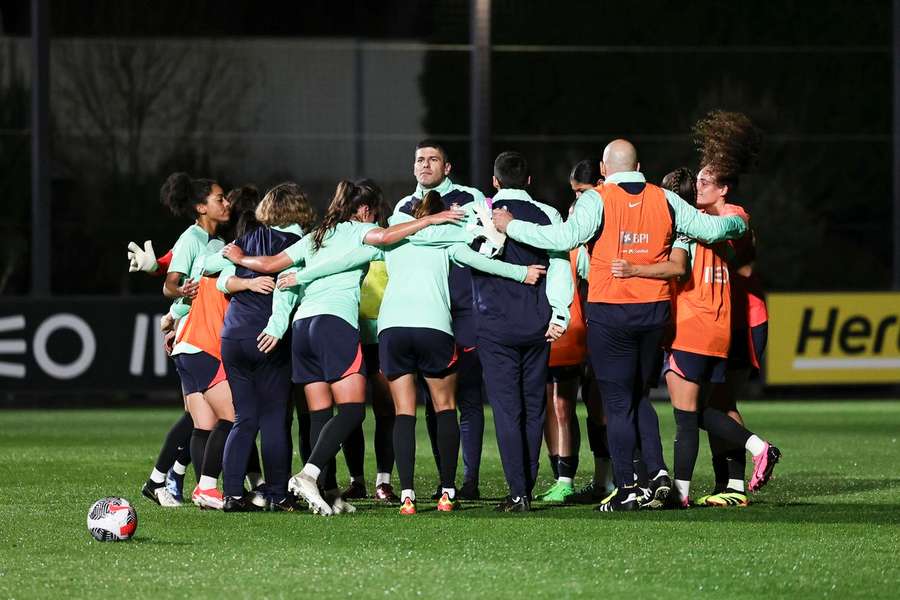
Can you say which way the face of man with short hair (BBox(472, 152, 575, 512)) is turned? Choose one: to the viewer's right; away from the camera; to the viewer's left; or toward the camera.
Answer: away from the camera

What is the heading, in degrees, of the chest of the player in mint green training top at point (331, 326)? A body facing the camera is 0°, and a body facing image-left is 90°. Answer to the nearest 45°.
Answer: approximately 225°

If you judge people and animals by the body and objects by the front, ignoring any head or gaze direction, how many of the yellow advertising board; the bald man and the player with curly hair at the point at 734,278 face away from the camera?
1

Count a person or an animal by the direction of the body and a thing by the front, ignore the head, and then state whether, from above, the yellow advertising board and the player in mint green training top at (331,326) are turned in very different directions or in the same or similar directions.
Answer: very different directions

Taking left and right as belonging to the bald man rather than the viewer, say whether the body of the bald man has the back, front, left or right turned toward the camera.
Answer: back

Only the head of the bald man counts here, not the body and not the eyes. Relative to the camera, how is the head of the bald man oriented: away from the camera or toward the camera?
away from the camera

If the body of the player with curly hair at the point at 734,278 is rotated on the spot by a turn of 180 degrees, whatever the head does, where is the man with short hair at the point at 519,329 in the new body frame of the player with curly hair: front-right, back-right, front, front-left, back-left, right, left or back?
back-right

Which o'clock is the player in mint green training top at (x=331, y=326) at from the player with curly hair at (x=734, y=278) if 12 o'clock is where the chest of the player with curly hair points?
The player in mint green training top is roughly at 11 o'clock from the player with curly hair.

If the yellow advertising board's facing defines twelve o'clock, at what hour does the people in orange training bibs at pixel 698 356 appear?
The people in orange training bibs is roughly at 12 o'clock from the yellow advertising board.

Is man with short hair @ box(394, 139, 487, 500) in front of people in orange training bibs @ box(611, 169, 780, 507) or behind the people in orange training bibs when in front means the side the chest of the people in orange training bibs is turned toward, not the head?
in front

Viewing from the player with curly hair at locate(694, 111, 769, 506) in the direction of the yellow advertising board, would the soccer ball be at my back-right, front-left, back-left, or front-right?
back-left

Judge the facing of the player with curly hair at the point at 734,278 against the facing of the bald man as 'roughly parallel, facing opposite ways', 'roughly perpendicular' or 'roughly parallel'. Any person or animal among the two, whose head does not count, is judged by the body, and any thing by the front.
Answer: roughly perpendicular

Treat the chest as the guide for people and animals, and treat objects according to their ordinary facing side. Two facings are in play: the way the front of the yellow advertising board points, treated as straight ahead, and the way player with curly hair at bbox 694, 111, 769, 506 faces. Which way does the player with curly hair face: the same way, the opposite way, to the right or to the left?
to the right
